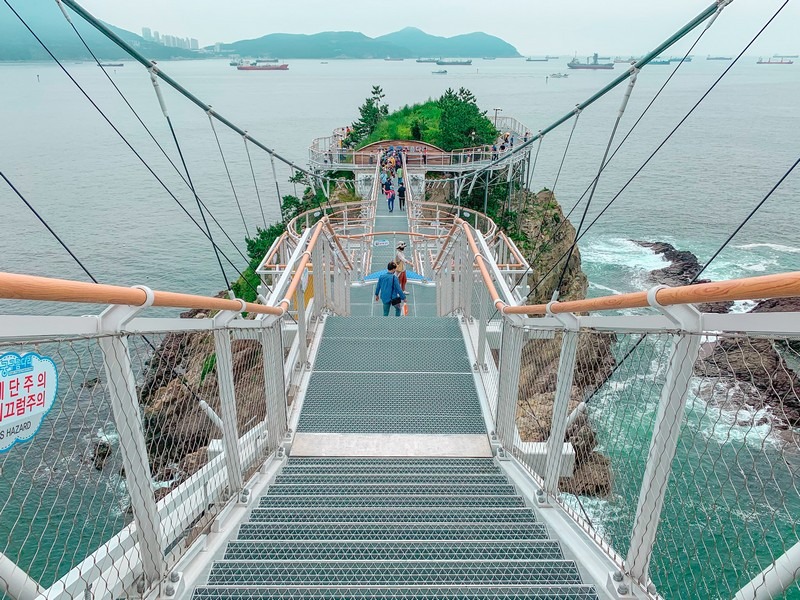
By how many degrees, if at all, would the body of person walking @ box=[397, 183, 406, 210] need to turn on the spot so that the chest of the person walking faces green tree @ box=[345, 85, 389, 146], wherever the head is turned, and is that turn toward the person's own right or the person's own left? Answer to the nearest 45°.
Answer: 0° — they already face it

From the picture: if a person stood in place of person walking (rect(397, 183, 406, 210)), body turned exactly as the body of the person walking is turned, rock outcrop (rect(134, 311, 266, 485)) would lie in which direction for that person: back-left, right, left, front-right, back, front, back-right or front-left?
back

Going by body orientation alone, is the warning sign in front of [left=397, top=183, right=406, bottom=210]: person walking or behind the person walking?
behind

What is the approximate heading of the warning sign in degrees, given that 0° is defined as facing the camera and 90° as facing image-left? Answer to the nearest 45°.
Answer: approximately 315°

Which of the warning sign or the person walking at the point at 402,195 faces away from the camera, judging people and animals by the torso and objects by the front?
the person walking

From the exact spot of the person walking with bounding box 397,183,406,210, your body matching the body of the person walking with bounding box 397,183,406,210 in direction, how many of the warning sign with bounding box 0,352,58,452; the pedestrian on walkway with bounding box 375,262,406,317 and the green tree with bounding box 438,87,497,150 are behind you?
2

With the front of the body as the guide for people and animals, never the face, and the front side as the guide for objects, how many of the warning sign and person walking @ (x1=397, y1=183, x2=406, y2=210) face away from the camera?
1
